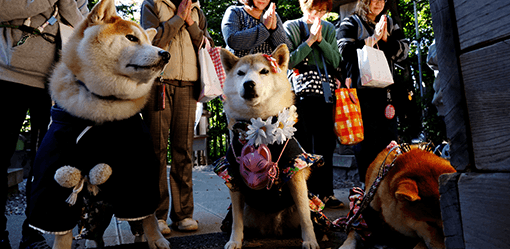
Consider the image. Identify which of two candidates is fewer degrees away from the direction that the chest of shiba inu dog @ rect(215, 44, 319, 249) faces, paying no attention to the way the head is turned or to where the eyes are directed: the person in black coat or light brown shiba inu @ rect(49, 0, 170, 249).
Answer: the light brown shiba inu

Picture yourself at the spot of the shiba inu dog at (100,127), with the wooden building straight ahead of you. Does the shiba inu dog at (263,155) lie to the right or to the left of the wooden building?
left

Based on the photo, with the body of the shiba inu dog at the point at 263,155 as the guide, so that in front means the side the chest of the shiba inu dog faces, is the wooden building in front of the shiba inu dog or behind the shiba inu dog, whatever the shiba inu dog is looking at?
in front

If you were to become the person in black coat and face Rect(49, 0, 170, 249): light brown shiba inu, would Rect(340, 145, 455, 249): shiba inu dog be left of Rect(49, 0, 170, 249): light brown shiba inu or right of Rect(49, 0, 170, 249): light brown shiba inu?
left

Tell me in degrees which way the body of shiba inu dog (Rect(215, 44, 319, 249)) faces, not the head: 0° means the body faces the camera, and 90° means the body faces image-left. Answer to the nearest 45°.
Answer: approximately 0°

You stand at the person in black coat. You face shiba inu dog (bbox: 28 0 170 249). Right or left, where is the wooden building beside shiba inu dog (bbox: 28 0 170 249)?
left

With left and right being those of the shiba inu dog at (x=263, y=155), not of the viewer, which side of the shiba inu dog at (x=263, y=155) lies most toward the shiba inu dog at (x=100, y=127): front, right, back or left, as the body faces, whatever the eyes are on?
right

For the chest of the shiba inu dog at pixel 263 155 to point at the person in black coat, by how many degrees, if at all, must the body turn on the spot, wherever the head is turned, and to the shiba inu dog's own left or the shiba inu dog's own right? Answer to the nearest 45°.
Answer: approximately 135° to the shiba inu dog's own left

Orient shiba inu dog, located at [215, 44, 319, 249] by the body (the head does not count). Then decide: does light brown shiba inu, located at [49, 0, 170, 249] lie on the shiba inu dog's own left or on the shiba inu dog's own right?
on the shiba inu dog's own right

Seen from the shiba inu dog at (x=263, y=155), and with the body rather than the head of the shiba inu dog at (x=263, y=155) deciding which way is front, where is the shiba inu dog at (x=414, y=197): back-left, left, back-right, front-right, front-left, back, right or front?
front-left

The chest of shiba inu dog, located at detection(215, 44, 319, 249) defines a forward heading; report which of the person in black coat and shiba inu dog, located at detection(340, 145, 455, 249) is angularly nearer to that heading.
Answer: the shiba inu dog
